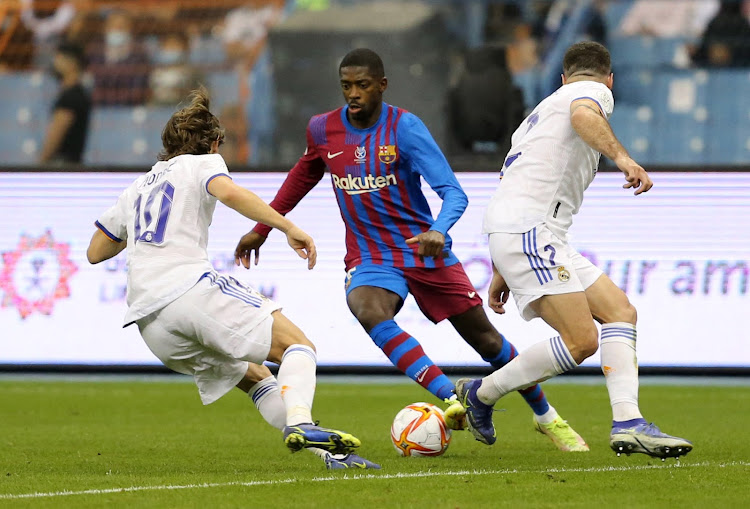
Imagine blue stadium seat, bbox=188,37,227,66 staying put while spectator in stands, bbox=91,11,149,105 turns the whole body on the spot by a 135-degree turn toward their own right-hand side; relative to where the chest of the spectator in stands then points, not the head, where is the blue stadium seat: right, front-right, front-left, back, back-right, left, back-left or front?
back-right

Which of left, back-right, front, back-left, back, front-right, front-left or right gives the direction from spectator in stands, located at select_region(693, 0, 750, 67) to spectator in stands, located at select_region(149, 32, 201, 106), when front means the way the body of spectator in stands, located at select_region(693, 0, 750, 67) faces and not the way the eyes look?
right

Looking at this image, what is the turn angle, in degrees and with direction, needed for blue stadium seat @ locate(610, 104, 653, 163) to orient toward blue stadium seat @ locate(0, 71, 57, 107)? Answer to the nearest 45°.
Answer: approximately 90° to its right

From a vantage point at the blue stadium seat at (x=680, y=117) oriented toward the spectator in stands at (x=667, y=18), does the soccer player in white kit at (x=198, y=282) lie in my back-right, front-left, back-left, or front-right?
back-left

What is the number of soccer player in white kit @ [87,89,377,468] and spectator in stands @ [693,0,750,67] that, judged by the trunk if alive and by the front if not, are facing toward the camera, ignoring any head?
1

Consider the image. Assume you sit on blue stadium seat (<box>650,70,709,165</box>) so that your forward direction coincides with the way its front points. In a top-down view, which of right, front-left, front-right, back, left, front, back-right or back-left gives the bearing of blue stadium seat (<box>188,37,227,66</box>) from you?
right

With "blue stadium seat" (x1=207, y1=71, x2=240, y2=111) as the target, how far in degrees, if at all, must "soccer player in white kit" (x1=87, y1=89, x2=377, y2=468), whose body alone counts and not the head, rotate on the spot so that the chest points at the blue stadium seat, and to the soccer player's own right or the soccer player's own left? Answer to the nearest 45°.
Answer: approximately 45° to the soccer player's own left

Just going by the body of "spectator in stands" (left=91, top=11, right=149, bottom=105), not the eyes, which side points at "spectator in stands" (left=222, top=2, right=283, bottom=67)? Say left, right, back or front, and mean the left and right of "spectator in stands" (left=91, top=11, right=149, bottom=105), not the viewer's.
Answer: left

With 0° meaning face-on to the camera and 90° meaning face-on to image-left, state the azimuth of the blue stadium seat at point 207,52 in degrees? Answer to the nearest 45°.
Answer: approximately 0°
